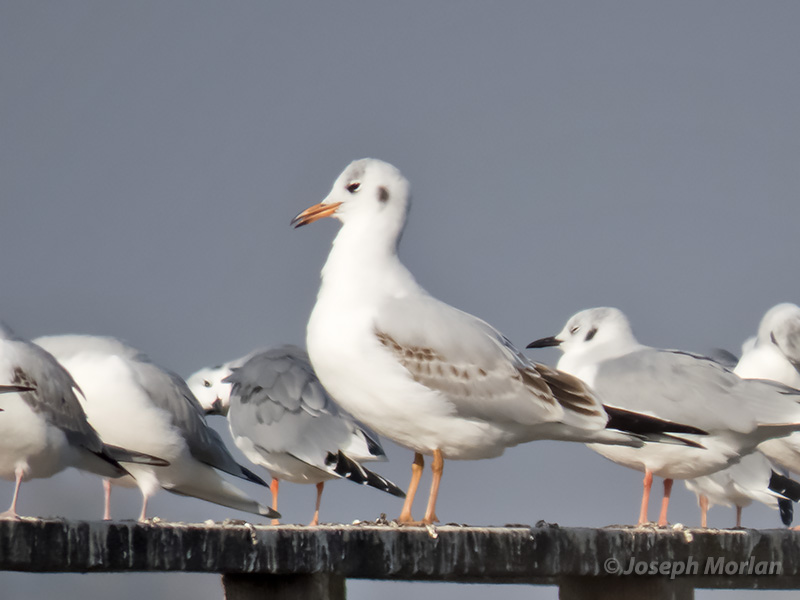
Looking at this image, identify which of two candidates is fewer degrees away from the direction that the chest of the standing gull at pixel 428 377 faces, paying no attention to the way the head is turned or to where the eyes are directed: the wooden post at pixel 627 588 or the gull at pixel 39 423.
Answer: the gull

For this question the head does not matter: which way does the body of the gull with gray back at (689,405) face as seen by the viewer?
to the viewer's left

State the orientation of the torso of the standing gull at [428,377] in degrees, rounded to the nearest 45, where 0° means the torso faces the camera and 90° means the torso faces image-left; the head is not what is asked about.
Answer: approximately 90°

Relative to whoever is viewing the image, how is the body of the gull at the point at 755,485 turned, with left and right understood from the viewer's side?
facing to the left of the viewer

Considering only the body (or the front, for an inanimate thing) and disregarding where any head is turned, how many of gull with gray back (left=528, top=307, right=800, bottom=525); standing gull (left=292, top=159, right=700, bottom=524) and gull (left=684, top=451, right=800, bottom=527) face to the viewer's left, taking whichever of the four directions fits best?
3

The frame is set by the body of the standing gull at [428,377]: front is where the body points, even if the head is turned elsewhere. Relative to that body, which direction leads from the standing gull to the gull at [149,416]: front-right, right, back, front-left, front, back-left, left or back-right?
front-right

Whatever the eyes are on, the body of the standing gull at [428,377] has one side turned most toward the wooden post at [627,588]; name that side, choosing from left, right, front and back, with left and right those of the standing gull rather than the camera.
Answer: back

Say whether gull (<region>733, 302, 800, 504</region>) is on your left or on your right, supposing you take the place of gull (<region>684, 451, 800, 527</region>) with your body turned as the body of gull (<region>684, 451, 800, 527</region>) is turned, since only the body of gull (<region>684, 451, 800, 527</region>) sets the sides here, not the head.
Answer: on your right
